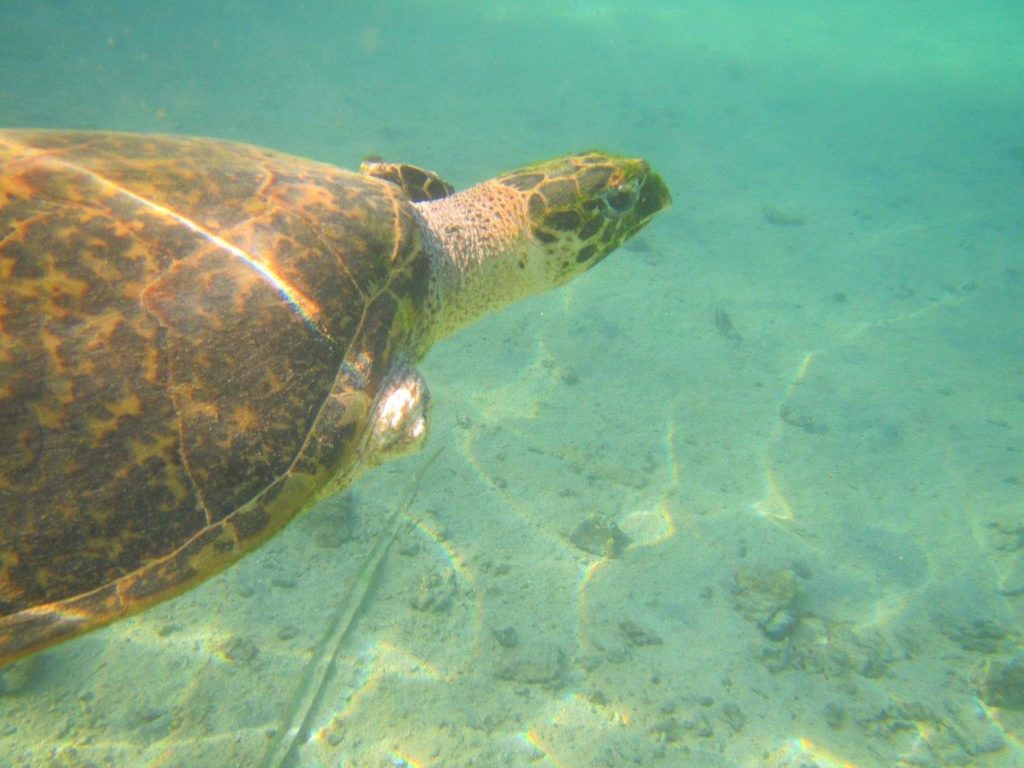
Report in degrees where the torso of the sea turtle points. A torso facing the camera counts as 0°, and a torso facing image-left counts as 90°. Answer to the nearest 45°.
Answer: approximately 270°
